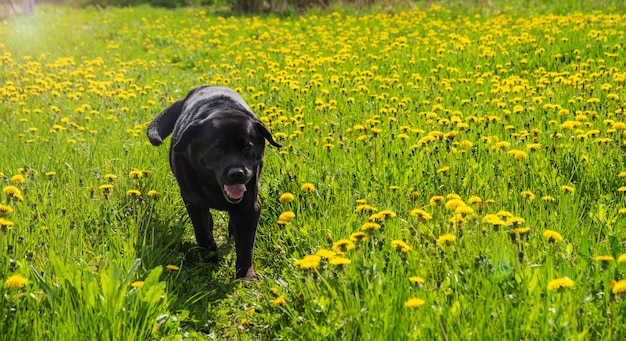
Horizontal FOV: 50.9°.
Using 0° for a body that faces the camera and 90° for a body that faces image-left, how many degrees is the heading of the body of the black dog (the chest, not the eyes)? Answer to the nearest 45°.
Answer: approximately 0°
